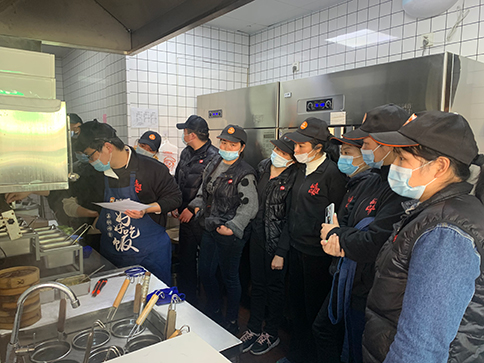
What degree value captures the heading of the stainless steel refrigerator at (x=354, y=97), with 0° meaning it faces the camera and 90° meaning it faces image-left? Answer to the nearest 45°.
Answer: approximately 45°

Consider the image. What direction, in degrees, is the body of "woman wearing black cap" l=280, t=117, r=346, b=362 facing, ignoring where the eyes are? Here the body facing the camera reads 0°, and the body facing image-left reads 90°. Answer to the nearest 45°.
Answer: approximately 45°

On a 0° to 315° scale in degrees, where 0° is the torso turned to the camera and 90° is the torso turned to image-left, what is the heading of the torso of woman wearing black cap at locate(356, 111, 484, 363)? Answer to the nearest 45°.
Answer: approximately 90°

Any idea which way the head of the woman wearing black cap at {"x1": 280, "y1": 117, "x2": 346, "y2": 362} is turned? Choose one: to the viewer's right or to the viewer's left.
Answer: to the viewer's left

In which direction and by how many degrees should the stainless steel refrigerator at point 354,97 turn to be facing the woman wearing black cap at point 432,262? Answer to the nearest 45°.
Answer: approximately 45° to its left
